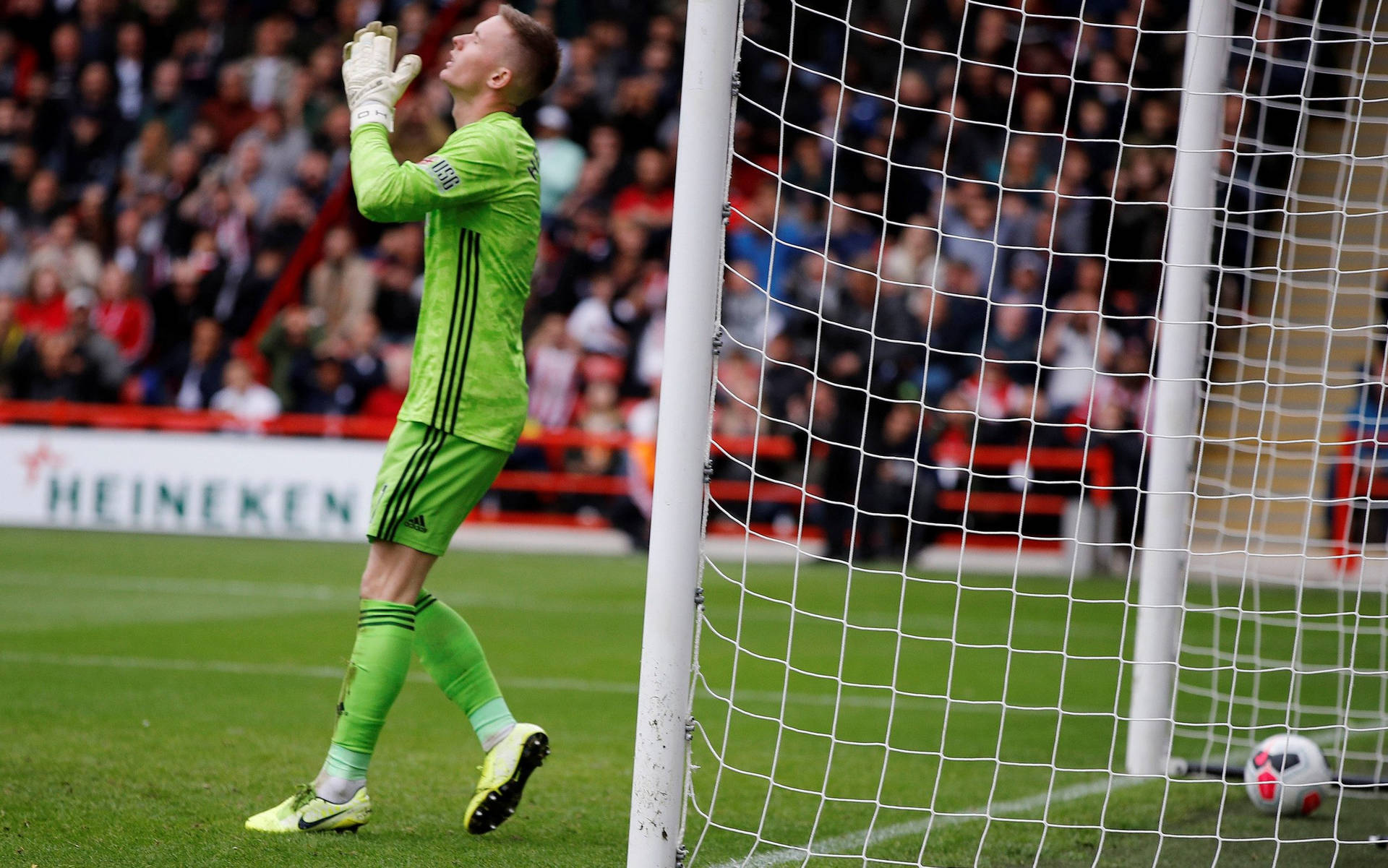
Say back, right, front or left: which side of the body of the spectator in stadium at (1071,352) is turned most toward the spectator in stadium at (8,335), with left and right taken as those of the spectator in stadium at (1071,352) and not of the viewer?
right

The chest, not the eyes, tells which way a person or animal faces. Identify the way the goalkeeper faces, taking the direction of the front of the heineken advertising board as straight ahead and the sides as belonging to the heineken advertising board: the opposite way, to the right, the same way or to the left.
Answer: to the right

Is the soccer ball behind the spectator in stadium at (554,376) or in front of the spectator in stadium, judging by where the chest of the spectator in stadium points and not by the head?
in front

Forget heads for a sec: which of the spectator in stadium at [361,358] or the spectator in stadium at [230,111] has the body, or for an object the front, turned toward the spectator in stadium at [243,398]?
the spectator in stadium at [230,111]

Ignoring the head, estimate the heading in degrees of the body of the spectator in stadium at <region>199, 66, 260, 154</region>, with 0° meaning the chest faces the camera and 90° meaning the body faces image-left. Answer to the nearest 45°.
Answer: approximately 0°

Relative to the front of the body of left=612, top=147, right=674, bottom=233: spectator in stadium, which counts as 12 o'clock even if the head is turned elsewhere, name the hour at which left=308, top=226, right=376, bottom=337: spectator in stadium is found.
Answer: left=308, top=226, right=376, bottom=337: spectator in stadium is roughly at 3 o'clock from left=612, top=147, right=674, bottom=233: spectator in stadium.

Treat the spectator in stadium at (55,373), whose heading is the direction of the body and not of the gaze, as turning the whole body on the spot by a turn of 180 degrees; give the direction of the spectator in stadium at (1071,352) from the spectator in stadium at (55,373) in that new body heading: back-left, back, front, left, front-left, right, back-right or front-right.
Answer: back-right
